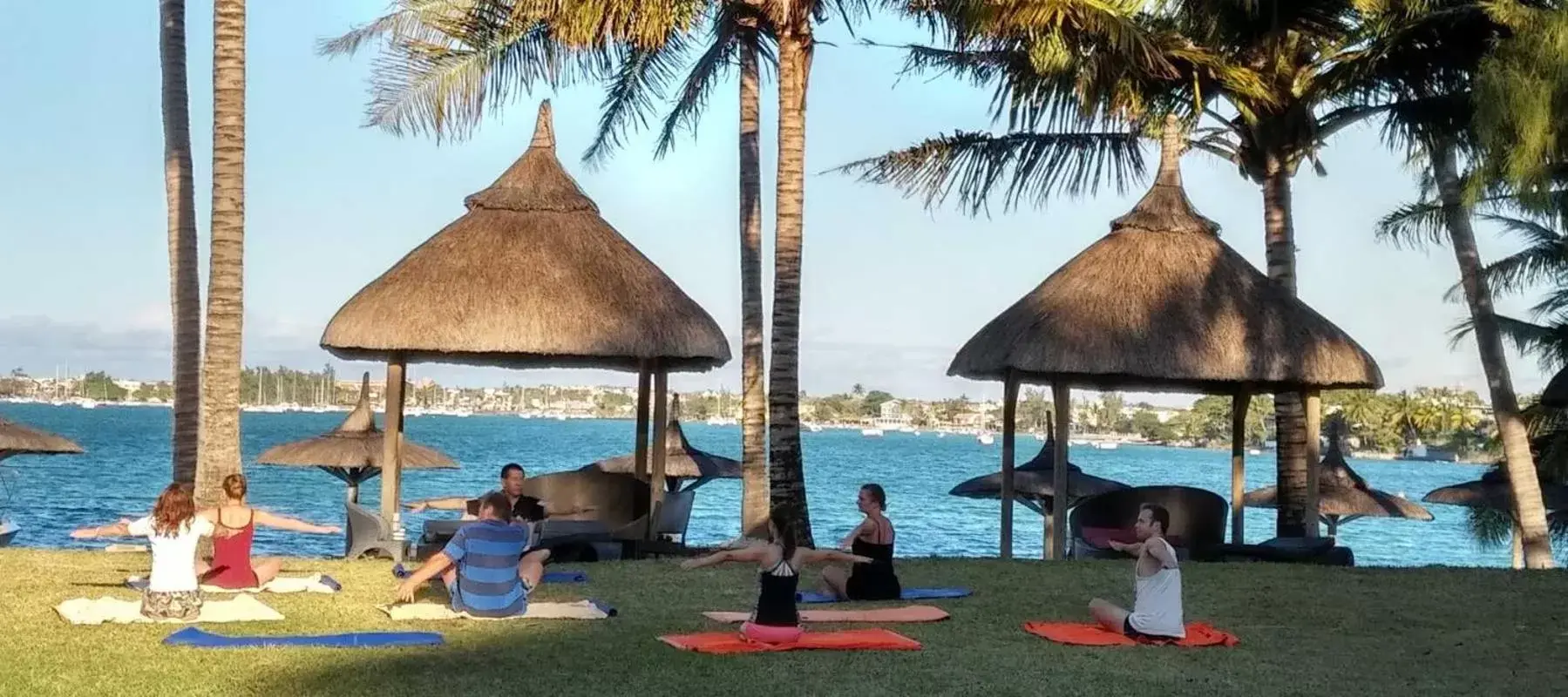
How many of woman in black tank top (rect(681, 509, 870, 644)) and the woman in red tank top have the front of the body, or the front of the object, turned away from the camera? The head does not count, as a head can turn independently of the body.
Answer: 2

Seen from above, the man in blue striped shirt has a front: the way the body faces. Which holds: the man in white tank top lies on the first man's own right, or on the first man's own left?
on the first man's own right

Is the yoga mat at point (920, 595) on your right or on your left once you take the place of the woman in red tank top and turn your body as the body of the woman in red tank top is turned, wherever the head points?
on your right

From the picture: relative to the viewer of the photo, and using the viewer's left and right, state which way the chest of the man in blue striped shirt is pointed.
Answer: facing away from the viewer

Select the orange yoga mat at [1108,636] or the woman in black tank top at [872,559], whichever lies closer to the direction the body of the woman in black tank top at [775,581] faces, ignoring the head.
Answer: the woman in black tank top at [872,559]

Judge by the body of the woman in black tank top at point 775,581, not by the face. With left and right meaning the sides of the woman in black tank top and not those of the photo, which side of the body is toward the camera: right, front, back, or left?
back

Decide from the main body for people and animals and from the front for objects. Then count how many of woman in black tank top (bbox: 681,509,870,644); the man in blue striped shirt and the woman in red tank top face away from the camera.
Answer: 3

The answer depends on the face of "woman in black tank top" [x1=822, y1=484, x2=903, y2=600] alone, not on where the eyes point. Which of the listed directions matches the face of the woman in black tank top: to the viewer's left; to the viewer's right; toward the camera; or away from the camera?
to the viewer's left

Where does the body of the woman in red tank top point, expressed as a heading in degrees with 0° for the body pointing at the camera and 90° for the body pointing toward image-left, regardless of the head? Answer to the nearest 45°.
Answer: approximately 180°
